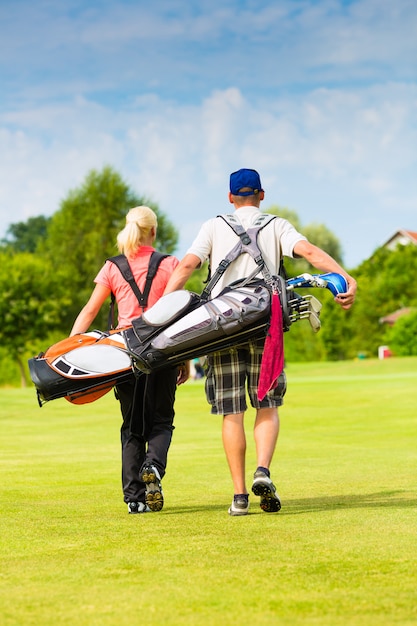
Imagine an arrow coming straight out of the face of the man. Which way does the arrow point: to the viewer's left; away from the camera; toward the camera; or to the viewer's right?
away from the camera

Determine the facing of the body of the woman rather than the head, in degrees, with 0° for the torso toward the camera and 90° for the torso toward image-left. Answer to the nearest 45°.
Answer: approximately 180°

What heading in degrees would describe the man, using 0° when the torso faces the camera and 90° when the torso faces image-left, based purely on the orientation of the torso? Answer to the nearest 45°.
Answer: approximately 180°

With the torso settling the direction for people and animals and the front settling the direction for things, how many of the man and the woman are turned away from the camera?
2

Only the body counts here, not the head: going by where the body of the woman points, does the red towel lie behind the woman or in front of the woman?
behind

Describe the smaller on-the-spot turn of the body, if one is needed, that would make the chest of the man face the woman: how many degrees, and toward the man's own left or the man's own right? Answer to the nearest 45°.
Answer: approximately 45° to the man's own left
